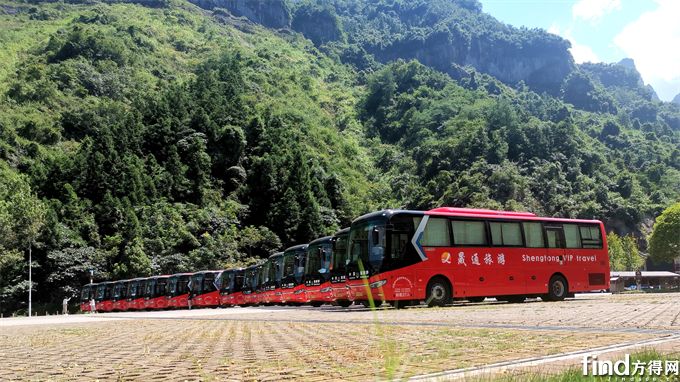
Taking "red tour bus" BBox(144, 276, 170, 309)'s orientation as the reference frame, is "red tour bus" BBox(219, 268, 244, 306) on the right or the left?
on its left

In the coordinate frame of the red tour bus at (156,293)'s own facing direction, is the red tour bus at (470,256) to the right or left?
on its left

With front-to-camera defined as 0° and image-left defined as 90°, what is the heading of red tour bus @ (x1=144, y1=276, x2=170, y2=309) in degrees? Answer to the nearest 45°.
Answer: approximately 45°

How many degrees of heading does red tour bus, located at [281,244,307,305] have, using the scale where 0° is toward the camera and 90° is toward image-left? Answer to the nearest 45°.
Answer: approximately 45°

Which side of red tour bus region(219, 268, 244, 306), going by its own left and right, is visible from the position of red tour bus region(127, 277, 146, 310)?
right

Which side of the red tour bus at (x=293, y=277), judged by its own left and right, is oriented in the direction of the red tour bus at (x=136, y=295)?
right

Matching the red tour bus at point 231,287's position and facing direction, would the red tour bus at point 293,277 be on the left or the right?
on its left

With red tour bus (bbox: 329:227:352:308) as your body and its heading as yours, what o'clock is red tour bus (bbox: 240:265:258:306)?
red tour bus (bbox: 240:265:258:306) is roughly at 4 o'clock from red tour bus (bbox: 329:227:352:308).

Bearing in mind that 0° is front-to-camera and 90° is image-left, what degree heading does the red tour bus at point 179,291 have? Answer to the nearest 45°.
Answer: approximately 45°

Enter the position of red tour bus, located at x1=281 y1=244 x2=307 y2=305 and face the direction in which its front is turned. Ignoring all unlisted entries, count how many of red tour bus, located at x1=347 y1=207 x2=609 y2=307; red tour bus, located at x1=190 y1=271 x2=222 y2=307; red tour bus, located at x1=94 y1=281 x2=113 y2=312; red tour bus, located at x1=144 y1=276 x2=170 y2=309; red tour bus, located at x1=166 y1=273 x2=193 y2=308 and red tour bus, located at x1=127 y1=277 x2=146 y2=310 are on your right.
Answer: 5
